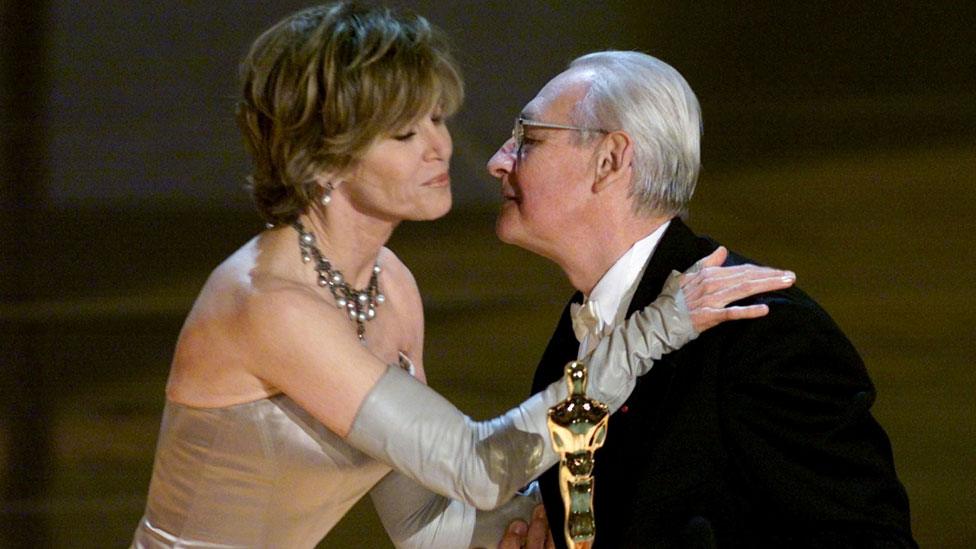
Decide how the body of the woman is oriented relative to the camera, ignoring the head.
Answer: to the viewer's right

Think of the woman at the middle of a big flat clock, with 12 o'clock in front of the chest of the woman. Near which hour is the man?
The man is roughly at 12 o'clock from the woman.

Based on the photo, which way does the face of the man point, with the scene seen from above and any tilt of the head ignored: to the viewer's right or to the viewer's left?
to the viewer's left
